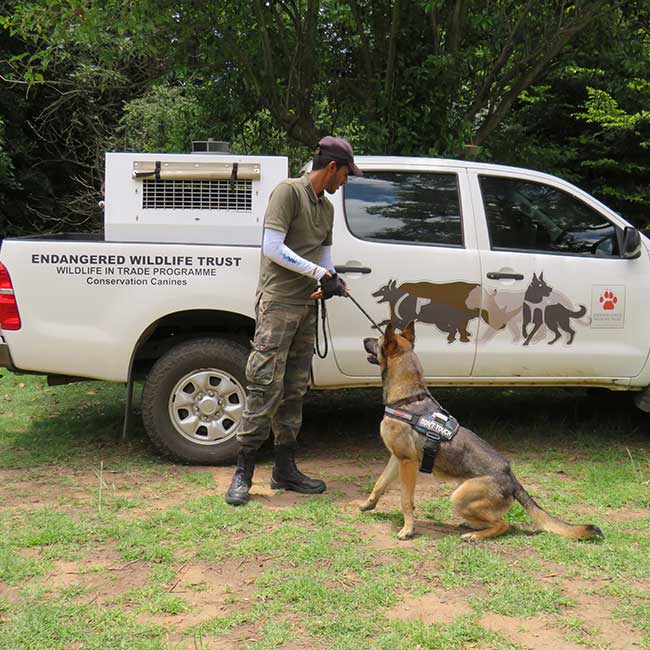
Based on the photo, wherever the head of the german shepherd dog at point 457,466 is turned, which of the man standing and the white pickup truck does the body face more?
the man standing

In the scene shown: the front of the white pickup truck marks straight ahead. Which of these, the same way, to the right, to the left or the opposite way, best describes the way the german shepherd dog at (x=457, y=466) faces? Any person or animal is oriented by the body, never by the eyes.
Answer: the opposite way

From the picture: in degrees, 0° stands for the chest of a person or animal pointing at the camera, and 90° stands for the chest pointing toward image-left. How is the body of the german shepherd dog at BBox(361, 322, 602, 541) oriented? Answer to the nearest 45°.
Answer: approximately 90°

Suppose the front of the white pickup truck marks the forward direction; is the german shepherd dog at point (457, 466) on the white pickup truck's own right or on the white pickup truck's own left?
on the white pickup truck's own right

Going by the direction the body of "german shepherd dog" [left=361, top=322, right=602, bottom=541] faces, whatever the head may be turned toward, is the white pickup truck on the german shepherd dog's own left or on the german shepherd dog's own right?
on the german shepherd dog's own right

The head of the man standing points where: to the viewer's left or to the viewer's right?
to the viewer's right

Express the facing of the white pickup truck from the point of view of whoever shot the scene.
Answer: facing to the right of the viewer

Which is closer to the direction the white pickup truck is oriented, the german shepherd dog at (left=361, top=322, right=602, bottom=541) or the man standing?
the german shepherd dog

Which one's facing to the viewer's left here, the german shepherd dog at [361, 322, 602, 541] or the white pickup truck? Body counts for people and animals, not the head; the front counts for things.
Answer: the german shepherd dog
